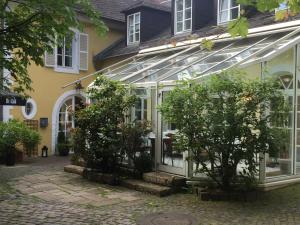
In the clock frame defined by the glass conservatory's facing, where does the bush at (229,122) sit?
The bush is roughly at 11 o'clock from the glass conservatory.

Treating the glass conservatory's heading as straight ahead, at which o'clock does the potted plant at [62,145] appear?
The potted plant is roughly at 3 o'clock from the glass conservatory.

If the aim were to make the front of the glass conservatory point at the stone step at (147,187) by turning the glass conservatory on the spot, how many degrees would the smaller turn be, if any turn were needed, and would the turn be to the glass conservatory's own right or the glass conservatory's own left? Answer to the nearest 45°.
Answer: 0° — it already faces it

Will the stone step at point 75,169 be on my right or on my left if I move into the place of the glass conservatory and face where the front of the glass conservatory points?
on my right

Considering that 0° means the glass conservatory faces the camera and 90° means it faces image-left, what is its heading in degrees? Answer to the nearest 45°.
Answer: approximately 45°

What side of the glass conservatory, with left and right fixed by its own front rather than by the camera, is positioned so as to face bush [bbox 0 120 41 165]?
right

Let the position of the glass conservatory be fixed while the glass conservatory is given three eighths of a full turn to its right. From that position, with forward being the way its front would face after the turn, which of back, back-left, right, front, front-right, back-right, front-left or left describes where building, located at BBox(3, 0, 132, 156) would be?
front-left

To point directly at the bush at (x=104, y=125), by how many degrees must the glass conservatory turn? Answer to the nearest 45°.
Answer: approximately 45° to its right

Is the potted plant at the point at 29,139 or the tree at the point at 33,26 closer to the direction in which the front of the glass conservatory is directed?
the tree
